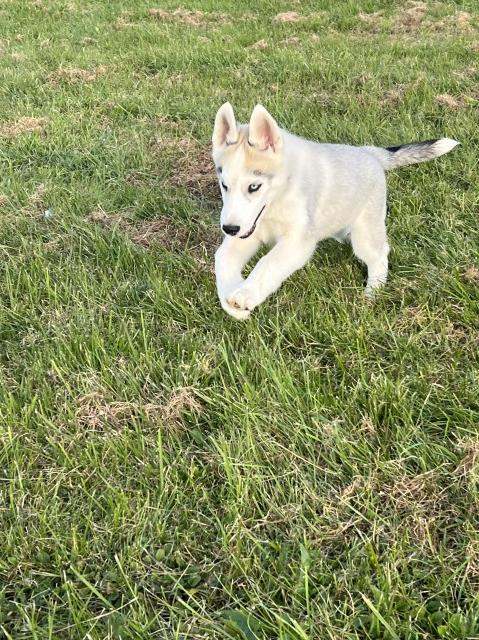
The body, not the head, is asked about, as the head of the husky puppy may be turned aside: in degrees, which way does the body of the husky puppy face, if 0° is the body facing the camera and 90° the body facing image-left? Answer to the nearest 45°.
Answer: approximately 45°
